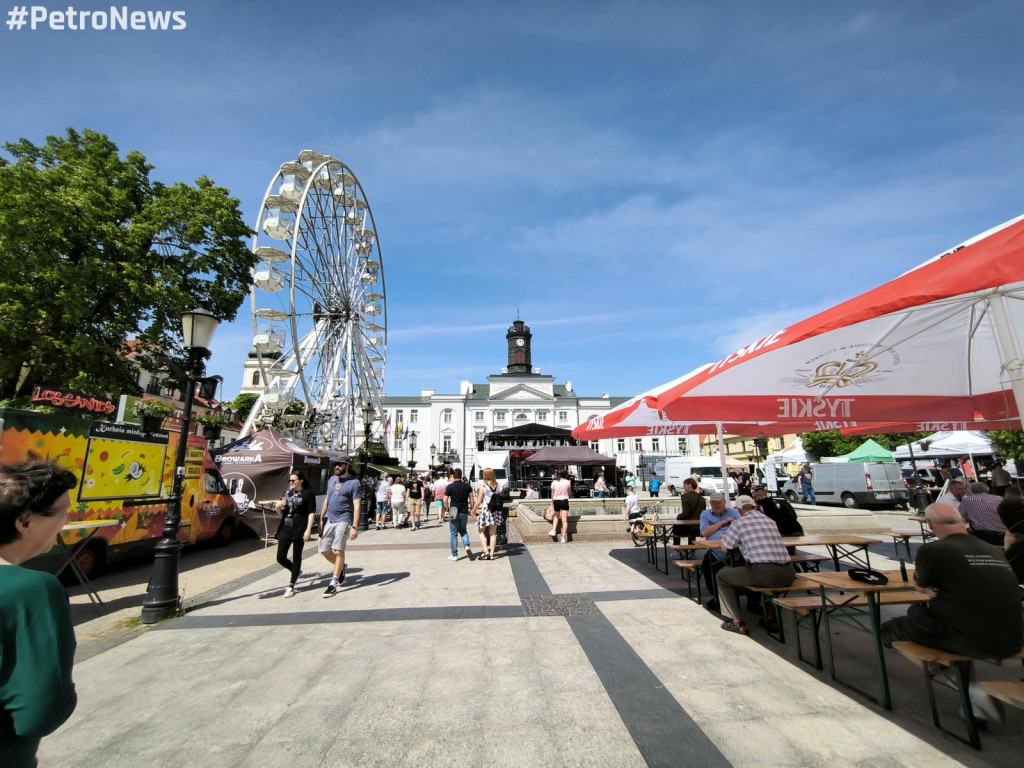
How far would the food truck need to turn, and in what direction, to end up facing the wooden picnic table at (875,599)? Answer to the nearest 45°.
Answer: approximately 90° to its right

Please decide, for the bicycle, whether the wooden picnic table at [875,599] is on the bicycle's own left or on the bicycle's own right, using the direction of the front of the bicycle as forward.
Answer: on the bicycle's own right

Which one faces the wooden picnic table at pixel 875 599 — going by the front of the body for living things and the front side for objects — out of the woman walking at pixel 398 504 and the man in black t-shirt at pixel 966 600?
the man in black t-shirt

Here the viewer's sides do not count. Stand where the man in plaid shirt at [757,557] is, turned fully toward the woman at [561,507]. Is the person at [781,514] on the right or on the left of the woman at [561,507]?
right

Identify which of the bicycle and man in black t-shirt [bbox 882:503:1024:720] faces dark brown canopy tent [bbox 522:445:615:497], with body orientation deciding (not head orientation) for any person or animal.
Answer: the man in black t-shirt

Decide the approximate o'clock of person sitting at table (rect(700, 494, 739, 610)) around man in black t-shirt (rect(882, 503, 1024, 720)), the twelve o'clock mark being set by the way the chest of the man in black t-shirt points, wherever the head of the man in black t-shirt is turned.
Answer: The person sitting at table is roughly at 12 o'clock from the man in black t-shirt.

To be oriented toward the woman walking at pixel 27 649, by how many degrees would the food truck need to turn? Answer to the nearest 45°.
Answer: approximately 135° to its right

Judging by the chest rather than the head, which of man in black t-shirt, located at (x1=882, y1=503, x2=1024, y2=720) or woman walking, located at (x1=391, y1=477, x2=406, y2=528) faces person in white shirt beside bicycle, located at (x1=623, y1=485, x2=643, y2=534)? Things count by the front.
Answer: the man in black t-shirt

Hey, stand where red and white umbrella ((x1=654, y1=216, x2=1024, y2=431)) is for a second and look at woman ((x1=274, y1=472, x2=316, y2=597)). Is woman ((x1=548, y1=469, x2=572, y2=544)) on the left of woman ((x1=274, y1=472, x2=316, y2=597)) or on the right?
right
